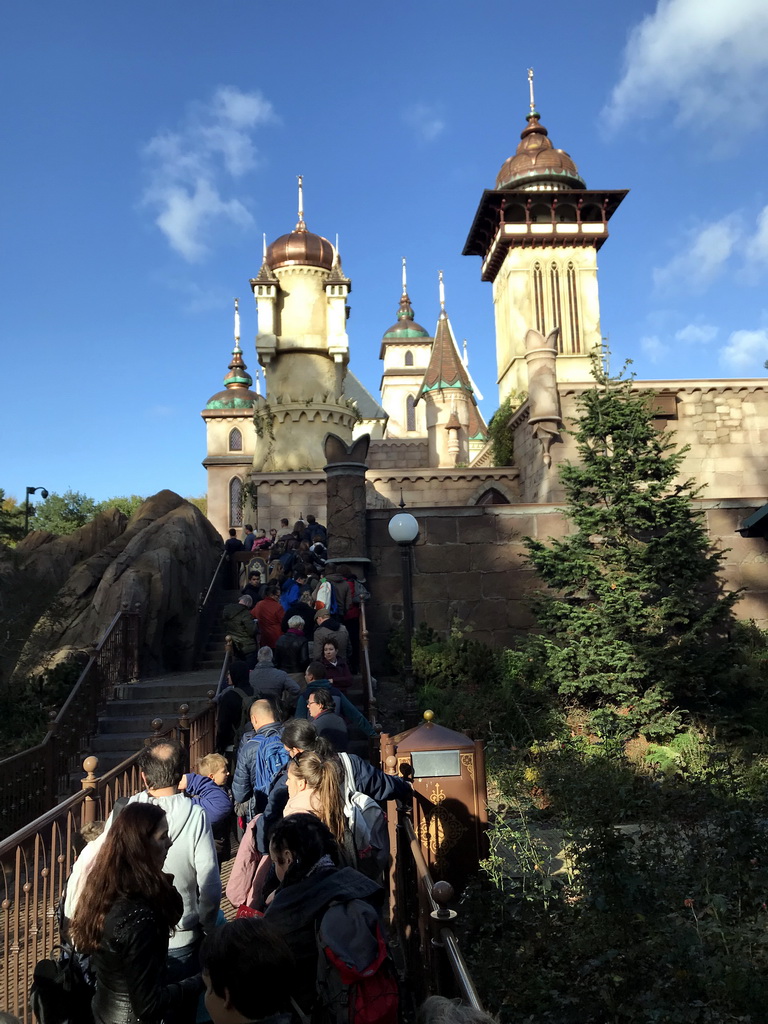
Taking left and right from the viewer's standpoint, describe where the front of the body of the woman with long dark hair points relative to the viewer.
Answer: facing away from the viewer and to the right of the viewer

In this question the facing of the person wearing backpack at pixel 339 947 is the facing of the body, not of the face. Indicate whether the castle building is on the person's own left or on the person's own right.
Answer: on the person's own right

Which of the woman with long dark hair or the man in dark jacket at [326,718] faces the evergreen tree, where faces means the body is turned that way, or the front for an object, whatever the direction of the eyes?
the woman with long dark hair

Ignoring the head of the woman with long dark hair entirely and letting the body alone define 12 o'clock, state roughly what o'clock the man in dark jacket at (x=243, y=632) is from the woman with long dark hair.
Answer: The man in dark jacket is roughly at 11 o'clock from the woman with long dark hair.

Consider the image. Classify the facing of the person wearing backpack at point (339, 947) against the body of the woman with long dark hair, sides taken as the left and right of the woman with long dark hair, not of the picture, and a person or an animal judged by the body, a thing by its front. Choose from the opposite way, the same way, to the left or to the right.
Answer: to the left
